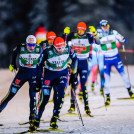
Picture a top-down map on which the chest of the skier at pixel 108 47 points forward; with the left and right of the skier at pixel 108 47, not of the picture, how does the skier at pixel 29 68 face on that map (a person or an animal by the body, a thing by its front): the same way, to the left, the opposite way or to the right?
the same way

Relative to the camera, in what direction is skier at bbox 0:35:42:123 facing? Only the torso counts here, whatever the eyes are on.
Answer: toward the camera

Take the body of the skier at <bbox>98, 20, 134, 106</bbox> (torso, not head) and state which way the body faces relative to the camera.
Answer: toward the camera

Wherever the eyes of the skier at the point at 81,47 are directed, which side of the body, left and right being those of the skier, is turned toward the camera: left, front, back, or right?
front

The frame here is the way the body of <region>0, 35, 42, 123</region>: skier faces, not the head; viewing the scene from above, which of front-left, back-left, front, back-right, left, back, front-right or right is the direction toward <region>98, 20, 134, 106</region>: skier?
back-left

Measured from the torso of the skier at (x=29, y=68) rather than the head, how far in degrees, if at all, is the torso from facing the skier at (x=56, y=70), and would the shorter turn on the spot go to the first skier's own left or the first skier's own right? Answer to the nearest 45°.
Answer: approximately 45° to the first skier's own left

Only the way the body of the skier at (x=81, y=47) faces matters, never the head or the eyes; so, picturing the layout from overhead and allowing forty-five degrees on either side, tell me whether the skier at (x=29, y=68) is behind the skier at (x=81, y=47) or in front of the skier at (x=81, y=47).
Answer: in front

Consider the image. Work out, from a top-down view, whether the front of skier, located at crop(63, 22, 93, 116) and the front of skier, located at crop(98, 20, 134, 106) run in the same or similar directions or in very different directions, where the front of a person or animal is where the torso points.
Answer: same or similar directions

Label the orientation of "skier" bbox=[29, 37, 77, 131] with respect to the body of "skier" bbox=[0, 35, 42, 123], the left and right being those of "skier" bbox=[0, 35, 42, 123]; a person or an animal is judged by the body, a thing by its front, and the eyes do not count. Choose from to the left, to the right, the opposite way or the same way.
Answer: the same way

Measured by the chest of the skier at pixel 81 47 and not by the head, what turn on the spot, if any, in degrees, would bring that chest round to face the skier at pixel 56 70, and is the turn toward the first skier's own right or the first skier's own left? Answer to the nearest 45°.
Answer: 0° — they already face them

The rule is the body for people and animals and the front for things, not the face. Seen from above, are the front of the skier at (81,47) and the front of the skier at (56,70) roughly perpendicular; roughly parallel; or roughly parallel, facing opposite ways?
roughly parallel

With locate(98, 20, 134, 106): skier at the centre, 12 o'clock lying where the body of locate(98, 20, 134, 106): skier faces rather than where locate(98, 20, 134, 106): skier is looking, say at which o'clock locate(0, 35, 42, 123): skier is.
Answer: locate(0, 35, 42, 123): skier is roughly at 1 o'clock from locate(98, 20, 134, 106): skier.
